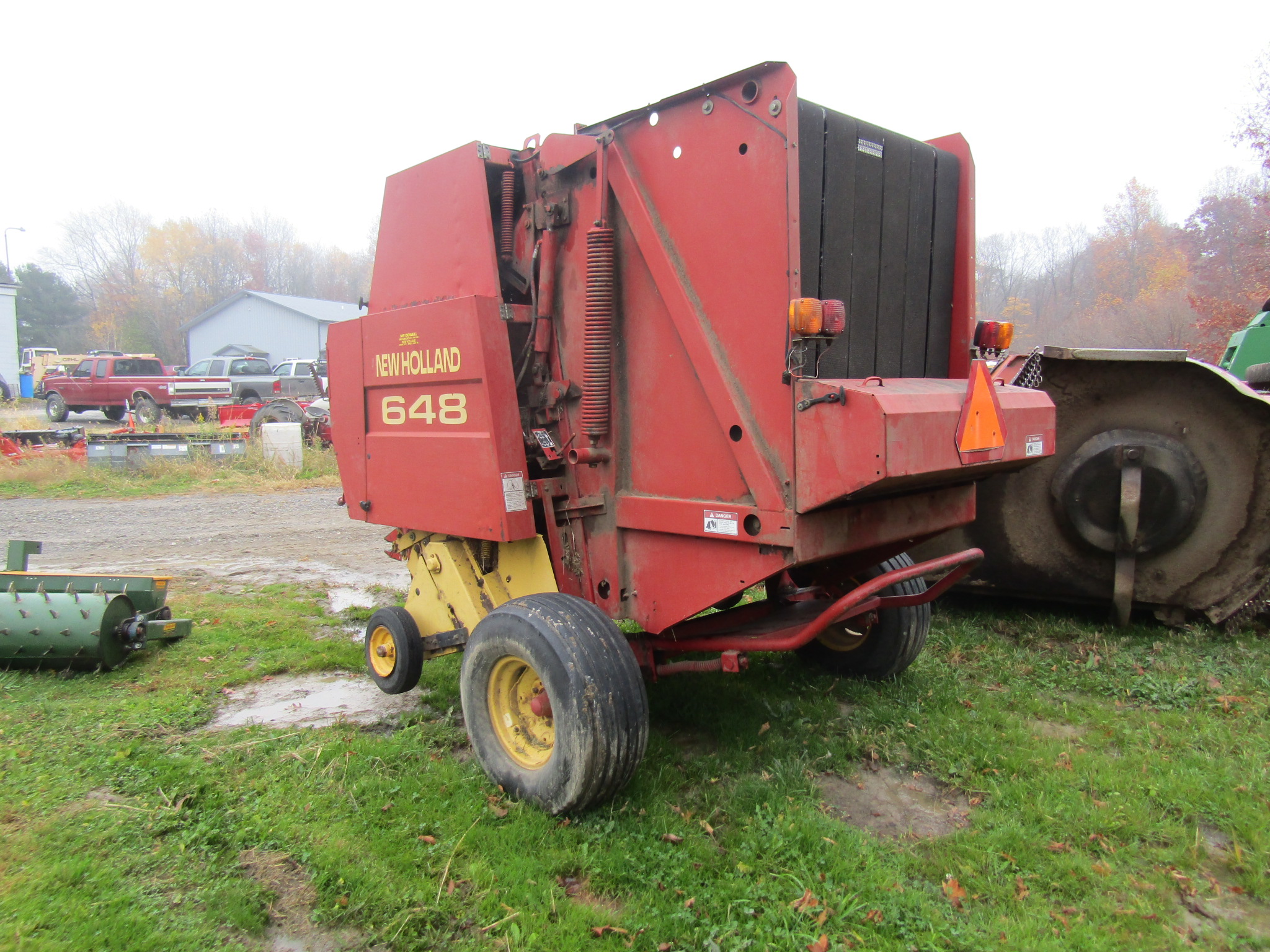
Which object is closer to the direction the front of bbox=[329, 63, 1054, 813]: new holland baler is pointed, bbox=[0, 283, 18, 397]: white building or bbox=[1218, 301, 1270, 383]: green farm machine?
the white building

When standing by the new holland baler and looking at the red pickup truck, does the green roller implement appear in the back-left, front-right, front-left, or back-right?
front-left

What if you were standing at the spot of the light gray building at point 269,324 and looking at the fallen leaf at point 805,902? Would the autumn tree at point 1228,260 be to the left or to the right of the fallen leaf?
left

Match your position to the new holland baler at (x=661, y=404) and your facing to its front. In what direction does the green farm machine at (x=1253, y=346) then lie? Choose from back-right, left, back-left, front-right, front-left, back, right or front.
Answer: right

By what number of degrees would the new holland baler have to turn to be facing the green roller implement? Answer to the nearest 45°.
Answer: approximately 45° to its left

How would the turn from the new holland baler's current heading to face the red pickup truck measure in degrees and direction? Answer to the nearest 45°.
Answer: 0° — it already faces it

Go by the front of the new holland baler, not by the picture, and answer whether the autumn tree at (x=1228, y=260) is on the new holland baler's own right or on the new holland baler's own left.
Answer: on the new holland baler's own right

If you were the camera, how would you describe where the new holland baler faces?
facing away from the viewer and to the left of the viewer

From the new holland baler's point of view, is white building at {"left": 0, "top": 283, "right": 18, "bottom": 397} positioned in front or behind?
in front

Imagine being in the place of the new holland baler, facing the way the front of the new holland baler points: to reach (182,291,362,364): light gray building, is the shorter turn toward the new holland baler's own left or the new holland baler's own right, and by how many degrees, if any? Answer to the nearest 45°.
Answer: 0° — it already faces it
